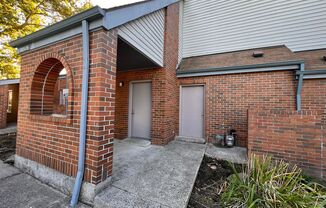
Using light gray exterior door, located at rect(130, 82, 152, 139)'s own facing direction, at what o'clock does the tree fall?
The tree is roughly at 4 o'clock from the light gray exterior door.

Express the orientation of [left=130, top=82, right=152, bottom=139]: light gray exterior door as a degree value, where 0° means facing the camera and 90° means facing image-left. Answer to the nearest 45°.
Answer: approximately 0°

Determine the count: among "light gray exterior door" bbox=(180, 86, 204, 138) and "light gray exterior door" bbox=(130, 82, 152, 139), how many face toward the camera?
2

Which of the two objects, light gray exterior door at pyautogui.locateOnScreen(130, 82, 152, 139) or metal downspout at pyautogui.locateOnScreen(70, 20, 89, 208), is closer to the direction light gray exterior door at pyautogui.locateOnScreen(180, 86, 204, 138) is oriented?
the metal downspout

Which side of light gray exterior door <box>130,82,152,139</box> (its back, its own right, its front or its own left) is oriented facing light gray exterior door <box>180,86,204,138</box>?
left

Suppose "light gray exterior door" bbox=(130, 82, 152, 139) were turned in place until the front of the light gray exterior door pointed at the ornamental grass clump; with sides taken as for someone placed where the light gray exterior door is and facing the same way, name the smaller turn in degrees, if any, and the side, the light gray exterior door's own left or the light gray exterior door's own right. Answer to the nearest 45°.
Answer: approximately 45° to the light gray exterior door's own left

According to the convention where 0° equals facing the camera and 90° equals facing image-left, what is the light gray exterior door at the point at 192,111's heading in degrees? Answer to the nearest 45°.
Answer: approximately 0°

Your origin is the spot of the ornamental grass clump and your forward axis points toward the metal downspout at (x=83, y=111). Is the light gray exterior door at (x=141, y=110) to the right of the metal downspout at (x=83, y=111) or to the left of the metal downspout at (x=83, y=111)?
right

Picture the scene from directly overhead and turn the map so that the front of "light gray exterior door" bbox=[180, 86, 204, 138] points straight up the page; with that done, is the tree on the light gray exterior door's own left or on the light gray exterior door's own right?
on the light gray exterior door's own right
